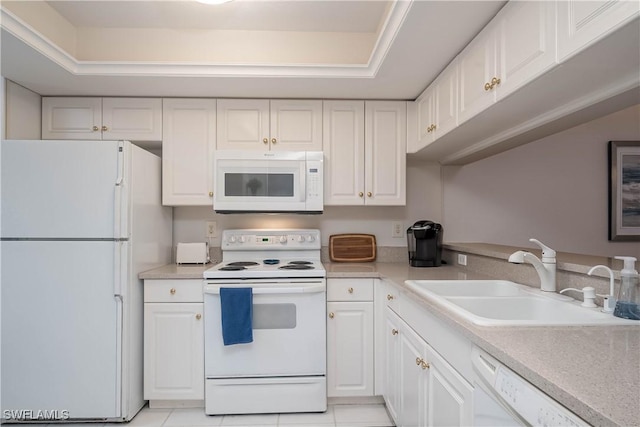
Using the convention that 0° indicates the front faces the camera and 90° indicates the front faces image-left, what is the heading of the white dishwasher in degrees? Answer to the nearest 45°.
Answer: approximately 45°

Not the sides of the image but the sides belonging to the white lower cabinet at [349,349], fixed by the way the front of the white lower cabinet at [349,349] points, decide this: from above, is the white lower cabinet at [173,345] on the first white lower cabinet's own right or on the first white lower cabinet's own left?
on the first white lower cabinet's own right

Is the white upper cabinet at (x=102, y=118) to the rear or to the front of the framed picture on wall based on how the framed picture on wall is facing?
to the front

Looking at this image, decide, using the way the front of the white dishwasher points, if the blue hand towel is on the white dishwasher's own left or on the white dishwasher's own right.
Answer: on the white dishwasher's own right

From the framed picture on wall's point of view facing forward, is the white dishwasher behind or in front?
in front

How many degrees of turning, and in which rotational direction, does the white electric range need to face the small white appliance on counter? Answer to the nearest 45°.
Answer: approximately 135° to its right

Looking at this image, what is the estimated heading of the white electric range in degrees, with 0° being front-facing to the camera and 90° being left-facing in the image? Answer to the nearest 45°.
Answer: approximately 0°

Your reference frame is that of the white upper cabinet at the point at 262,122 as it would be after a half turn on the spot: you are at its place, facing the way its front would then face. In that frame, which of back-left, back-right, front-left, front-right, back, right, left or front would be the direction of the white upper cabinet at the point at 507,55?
back-right

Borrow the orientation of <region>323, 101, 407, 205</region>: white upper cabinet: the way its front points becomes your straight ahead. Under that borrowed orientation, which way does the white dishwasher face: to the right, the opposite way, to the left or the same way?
to the right

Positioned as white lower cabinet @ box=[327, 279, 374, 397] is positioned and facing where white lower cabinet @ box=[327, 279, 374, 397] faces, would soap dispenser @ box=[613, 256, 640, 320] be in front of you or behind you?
in front

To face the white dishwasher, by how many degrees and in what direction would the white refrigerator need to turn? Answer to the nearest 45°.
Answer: approximately 45° to its left
